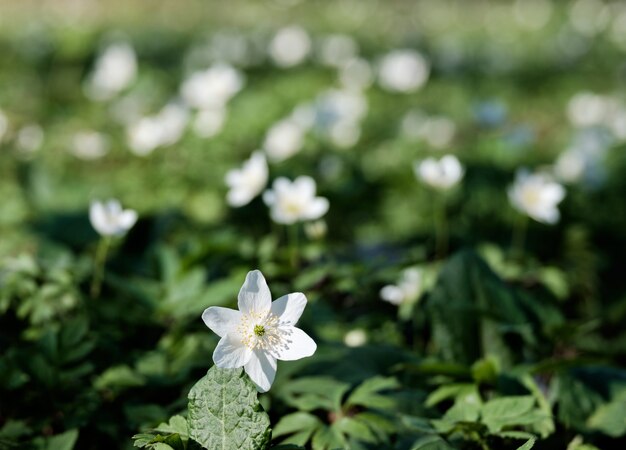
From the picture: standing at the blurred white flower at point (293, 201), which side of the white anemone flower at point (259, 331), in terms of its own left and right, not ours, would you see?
back

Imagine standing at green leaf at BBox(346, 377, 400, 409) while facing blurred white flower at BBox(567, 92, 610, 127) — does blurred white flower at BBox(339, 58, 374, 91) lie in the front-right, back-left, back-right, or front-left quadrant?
front-left

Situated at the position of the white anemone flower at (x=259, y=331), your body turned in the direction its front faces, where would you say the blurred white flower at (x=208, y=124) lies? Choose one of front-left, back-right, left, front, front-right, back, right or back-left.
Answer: back

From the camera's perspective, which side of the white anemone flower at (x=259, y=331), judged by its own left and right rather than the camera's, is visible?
front

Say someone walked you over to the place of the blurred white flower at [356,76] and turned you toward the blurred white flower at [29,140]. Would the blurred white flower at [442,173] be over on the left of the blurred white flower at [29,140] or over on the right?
left

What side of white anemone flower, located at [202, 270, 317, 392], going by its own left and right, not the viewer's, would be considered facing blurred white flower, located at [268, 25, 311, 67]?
back

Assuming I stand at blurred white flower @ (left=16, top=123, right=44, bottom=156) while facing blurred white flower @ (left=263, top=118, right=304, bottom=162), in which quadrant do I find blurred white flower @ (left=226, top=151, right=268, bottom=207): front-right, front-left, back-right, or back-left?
front-right

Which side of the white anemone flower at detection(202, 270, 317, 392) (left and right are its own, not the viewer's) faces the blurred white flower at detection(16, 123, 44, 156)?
back

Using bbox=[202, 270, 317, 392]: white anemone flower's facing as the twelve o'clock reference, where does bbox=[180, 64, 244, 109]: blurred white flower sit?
The blurred white flower is roughly at 6 o'clock from the white anemone flower.

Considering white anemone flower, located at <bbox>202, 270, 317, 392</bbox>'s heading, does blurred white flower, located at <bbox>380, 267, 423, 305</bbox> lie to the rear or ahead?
to the rear

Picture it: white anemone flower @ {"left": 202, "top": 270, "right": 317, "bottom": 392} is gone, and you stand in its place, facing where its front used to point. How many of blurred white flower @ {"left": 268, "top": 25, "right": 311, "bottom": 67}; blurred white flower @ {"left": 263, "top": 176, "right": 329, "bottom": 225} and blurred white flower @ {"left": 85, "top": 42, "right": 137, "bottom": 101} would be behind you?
3
